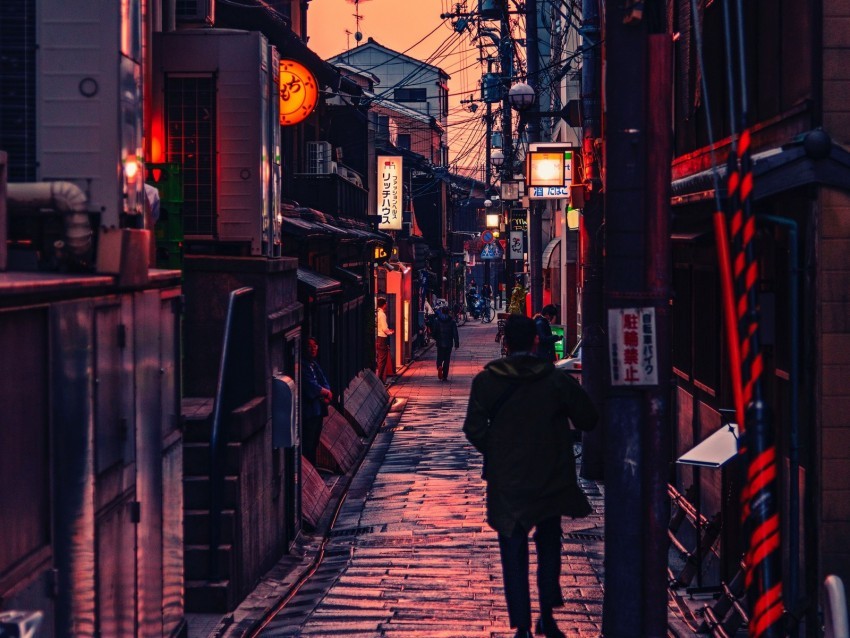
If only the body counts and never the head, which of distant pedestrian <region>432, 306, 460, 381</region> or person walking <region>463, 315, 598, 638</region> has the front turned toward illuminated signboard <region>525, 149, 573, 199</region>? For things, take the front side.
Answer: the person walking

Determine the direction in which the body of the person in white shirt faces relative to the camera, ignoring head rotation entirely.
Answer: to the viewer's right

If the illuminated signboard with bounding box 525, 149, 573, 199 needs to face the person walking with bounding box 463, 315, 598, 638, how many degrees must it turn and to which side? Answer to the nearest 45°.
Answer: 0° — it already faces them

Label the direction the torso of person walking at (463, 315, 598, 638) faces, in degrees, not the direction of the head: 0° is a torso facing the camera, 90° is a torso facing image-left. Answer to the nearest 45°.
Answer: approximately 180°

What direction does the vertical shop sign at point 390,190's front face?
toward the camera

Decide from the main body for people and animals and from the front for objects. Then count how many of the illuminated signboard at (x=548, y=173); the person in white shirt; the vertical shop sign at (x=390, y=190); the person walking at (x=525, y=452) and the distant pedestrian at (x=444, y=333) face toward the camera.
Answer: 2

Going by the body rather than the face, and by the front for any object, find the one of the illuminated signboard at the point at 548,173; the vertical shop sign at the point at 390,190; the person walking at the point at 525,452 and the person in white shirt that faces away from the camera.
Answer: the person walking

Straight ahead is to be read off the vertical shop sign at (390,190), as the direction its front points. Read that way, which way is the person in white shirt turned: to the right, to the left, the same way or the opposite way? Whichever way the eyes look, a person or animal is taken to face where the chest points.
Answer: to the left

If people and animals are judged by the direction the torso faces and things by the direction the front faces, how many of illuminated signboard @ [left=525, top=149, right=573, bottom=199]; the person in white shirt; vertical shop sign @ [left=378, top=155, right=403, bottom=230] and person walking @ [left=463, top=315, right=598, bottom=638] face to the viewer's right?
1

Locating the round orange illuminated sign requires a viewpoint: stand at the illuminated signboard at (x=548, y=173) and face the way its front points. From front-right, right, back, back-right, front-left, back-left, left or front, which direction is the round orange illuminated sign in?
front-right

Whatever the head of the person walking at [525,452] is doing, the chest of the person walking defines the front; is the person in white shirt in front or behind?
in front

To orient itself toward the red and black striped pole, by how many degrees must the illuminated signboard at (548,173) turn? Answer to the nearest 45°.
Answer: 0° — it already faces it

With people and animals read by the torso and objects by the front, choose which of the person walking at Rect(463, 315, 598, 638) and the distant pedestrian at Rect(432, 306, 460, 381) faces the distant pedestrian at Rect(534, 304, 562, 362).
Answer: the person walking

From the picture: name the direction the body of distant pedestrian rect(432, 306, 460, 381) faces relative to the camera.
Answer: away from the camera

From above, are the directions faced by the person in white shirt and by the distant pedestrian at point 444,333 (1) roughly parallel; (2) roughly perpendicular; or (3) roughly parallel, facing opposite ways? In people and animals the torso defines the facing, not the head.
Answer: roughly perpendicular
